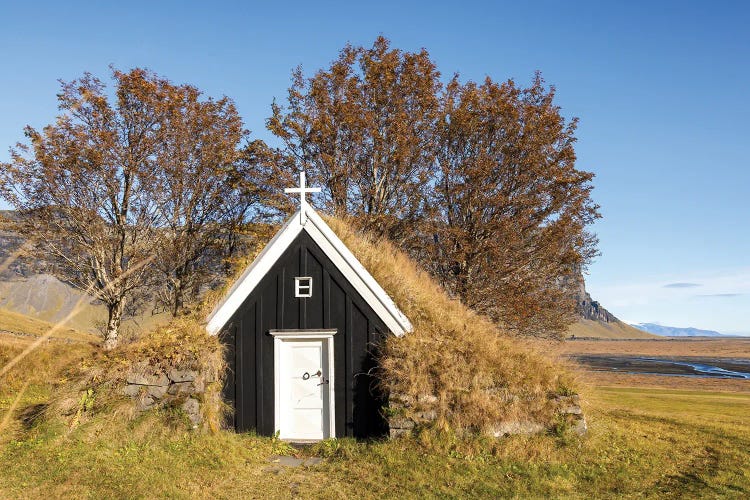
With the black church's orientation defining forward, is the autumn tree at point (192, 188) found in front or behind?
behind

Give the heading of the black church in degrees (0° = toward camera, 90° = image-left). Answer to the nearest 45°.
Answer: approximately 0°

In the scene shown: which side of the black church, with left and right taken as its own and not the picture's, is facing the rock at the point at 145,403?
right

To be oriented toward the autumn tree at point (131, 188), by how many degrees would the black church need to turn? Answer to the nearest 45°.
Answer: approximately 135° to its right

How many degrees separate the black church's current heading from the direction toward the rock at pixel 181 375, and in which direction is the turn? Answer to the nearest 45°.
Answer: approximately 90° to its right

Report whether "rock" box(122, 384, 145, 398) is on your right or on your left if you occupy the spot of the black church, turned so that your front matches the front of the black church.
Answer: on your right
